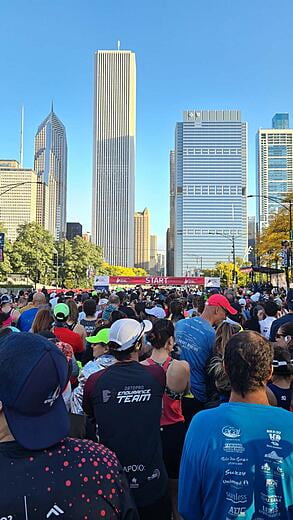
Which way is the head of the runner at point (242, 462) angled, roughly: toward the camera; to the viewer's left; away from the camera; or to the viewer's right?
away from the camera

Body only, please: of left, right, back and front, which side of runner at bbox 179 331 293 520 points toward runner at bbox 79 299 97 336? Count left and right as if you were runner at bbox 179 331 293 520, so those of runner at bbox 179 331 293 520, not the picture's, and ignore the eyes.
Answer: front

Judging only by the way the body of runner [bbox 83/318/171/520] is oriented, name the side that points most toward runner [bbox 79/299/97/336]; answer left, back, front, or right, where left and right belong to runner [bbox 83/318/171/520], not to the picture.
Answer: front

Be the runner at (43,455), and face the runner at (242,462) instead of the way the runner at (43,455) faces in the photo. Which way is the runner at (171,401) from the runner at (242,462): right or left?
left

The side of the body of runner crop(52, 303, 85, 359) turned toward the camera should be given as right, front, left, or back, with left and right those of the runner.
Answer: back

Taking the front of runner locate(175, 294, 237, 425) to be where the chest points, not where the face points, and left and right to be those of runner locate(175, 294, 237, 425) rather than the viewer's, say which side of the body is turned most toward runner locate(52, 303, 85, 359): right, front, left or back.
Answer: left

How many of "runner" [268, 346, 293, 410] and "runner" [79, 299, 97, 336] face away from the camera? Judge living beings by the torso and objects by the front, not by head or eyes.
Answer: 2

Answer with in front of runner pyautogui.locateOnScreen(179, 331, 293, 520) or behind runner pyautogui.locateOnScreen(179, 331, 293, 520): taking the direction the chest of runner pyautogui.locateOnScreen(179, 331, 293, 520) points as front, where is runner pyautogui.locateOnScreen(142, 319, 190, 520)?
in front

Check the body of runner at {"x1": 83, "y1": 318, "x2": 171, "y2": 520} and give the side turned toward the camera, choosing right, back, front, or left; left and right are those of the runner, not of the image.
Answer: back

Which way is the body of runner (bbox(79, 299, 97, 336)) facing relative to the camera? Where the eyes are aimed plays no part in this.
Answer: away from the camera

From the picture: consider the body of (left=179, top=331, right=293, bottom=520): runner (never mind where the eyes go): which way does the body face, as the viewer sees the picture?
away from the camera

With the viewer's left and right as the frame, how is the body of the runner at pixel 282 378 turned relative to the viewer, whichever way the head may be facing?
facing away from the viewer

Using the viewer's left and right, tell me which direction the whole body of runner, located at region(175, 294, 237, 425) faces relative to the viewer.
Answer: facing away from the viewer and to the right of the viewer

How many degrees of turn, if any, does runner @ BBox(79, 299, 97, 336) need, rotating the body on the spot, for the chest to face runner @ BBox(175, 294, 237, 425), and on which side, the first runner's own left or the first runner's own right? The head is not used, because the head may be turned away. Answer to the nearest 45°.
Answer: approximately 180°
